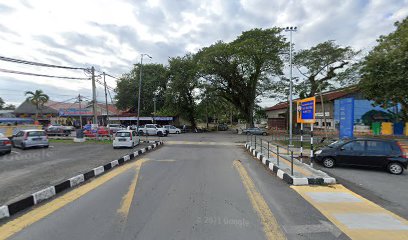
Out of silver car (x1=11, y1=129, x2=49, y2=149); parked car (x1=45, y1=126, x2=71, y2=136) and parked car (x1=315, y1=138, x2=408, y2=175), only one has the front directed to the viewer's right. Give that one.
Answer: parked car (x1=45, y1=126, x2=71, y2=136)

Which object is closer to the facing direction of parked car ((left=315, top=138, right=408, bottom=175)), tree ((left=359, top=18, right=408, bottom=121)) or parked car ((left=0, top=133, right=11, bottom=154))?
the parked car

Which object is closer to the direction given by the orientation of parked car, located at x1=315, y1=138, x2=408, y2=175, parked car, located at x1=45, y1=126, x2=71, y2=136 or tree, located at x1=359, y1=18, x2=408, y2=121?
the parked car

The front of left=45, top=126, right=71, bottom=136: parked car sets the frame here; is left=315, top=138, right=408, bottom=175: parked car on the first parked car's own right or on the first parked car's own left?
on the first parked car's own right

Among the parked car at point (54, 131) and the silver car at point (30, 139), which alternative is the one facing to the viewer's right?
the parked car

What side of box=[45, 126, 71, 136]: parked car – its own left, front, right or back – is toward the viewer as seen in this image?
right

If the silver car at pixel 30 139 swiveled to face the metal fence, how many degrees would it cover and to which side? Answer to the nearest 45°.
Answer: approximately 180°

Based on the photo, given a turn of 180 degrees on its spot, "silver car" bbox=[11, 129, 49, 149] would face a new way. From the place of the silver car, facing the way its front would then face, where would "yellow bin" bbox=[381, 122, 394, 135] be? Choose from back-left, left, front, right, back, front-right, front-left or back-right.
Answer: front-left

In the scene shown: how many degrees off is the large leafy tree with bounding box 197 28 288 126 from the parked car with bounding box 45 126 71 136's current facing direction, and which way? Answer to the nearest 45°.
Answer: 0° — it already faces it

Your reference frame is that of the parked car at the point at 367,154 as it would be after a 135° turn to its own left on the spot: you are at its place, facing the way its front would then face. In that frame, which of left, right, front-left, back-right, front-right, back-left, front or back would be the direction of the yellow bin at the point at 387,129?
back-left
